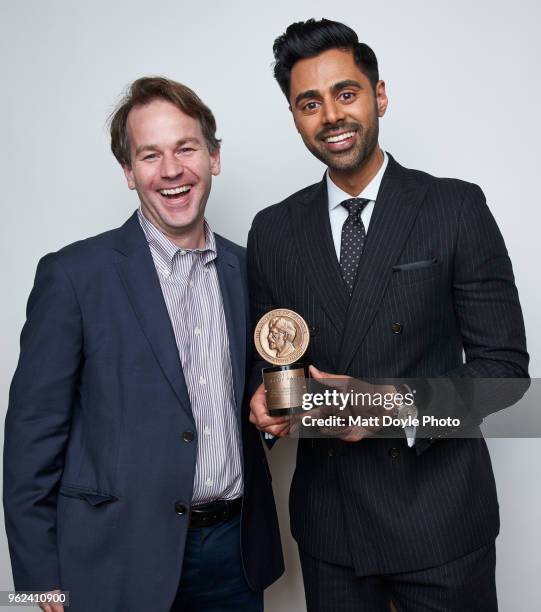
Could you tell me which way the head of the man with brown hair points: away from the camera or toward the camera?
toward the camera

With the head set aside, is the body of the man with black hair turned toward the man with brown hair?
no

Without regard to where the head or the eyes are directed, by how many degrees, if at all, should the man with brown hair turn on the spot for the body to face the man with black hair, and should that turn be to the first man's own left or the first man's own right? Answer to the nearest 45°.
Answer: approximately 45° to the first man's own left

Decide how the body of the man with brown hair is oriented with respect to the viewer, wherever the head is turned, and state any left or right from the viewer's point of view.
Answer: facing the viewer and to the right of the viewer

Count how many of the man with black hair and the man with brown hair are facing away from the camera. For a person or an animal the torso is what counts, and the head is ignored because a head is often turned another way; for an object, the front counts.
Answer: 0

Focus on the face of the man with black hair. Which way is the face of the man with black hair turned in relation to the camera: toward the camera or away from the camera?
toward the camera

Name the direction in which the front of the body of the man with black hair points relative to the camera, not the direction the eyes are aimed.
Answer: toward the camera
